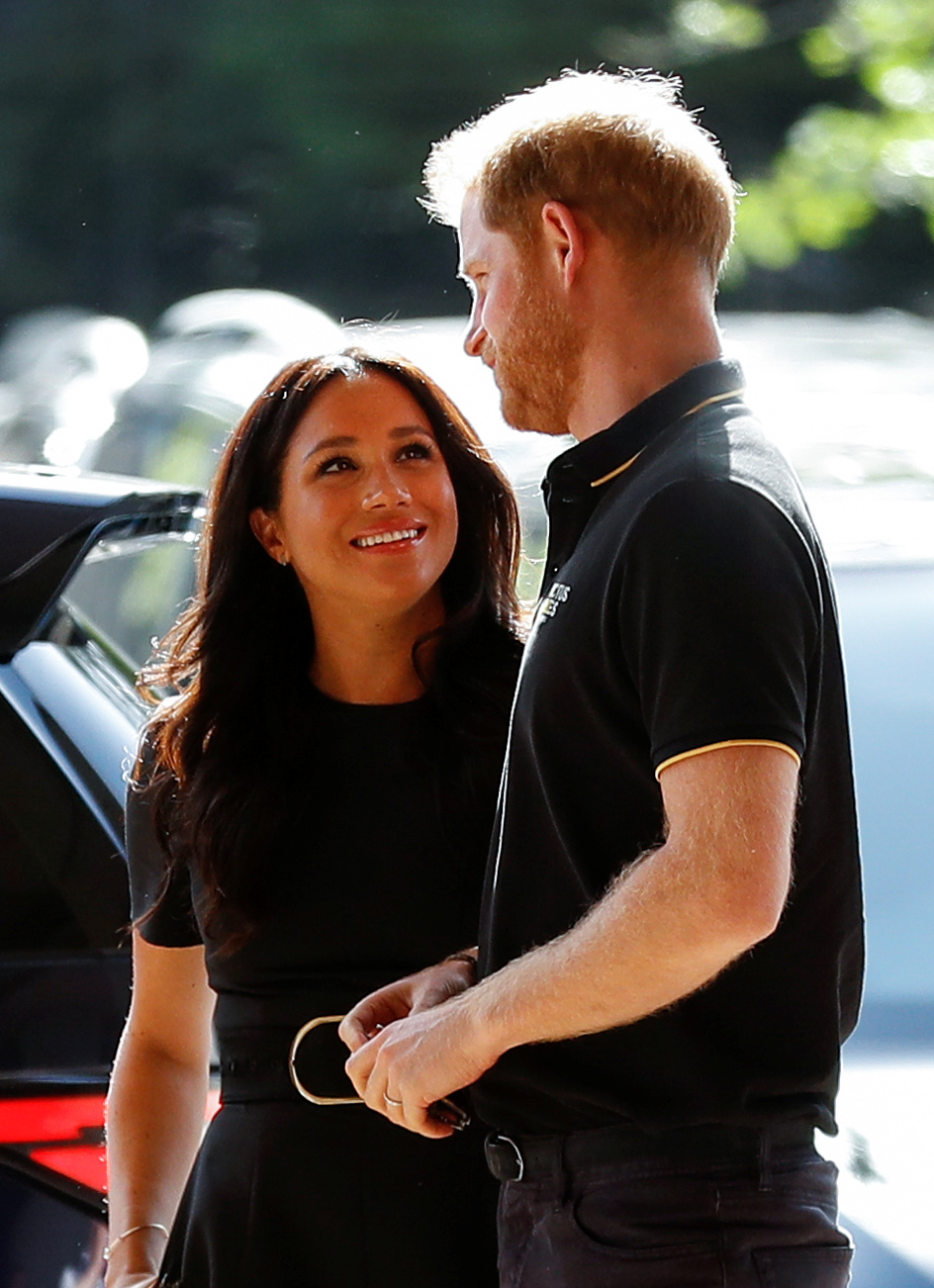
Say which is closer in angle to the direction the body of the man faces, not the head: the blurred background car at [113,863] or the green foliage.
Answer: the blurred background car

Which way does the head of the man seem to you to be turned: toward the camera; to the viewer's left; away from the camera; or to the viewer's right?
to the viewer's left

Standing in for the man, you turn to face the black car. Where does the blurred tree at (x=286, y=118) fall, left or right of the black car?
right

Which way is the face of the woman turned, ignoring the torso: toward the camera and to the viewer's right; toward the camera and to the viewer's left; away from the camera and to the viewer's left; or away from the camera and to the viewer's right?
toward the camera and to the viewer's right

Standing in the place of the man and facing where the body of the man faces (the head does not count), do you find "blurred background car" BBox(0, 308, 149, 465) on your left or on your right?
on your right

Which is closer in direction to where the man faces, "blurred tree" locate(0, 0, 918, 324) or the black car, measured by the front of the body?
the black car

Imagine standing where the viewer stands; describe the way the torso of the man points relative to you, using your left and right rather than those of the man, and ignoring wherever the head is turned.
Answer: facing to the left of the viewer
